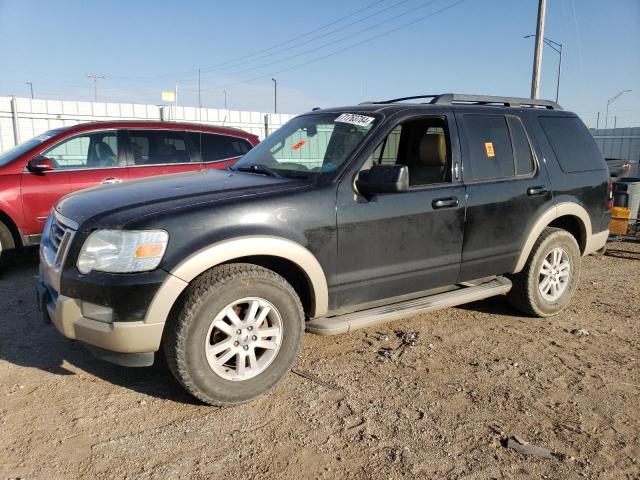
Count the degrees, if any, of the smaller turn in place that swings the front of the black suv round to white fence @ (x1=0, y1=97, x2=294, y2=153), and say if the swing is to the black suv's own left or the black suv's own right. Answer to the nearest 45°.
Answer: approximately 90° to the black suv's own right

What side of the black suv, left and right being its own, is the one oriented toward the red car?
right

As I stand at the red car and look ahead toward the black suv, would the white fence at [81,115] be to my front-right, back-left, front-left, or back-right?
back-left

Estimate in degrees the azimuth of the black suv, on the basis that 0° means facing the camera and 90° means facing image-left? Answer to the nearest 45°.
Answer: approximately 45°

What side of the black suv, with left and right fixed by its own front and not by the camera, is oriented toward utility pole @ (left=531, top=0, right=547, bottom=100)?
back
